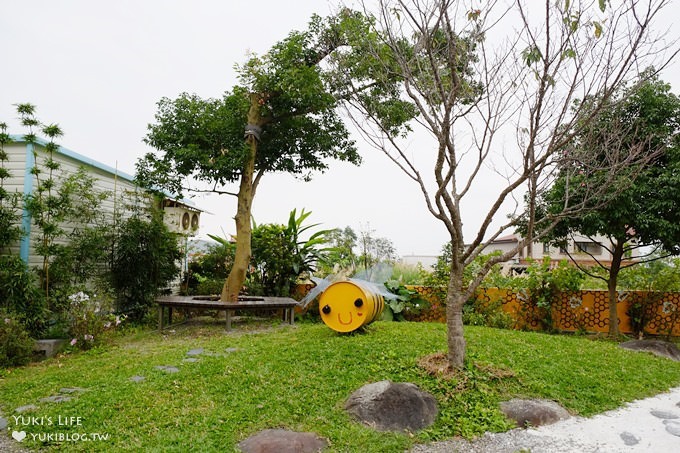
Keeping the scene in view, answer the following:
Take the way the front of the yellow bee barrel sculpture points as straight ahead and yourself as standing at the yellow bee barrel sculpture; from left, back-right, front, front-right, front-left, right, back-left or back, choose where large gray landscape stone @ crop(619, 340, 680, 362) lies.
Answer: back-left

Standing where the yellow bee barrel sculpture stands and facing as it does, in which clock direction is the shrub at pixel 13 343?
The shrub is roughly at 1 o'clock from the yellow bee barrel sculpture.

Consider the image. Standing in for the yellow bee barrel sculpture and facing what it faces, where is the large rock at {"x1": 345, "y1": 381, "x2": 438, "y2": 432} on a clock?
The large rock is roughly at 10 o'clock from the yellow bee barrel sculpture.

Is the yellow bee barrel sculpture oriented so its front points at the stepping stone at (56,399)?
yes

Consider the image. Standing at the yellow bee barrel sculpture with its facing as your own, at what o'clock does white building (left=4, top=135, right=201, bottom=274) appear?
The white building is roughly at 2 o'clock from the yellow bee barrel sculpture.

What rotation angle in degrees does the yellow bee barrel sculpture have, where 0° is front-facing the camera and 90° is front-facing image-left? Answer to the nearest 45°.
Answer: approximately 45°

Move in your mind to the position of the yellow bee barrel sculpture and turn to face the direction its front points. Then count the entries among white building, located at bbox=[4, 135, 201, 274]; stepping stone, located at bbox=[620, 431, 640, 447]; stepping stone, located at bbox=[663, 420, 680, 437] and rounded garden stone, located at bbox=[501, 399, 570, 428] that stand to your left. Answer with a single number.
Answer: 3

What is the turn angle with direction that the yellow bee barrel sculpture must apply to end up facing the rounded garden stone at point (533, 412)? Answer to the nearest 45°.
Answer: approximately 90° to its left
